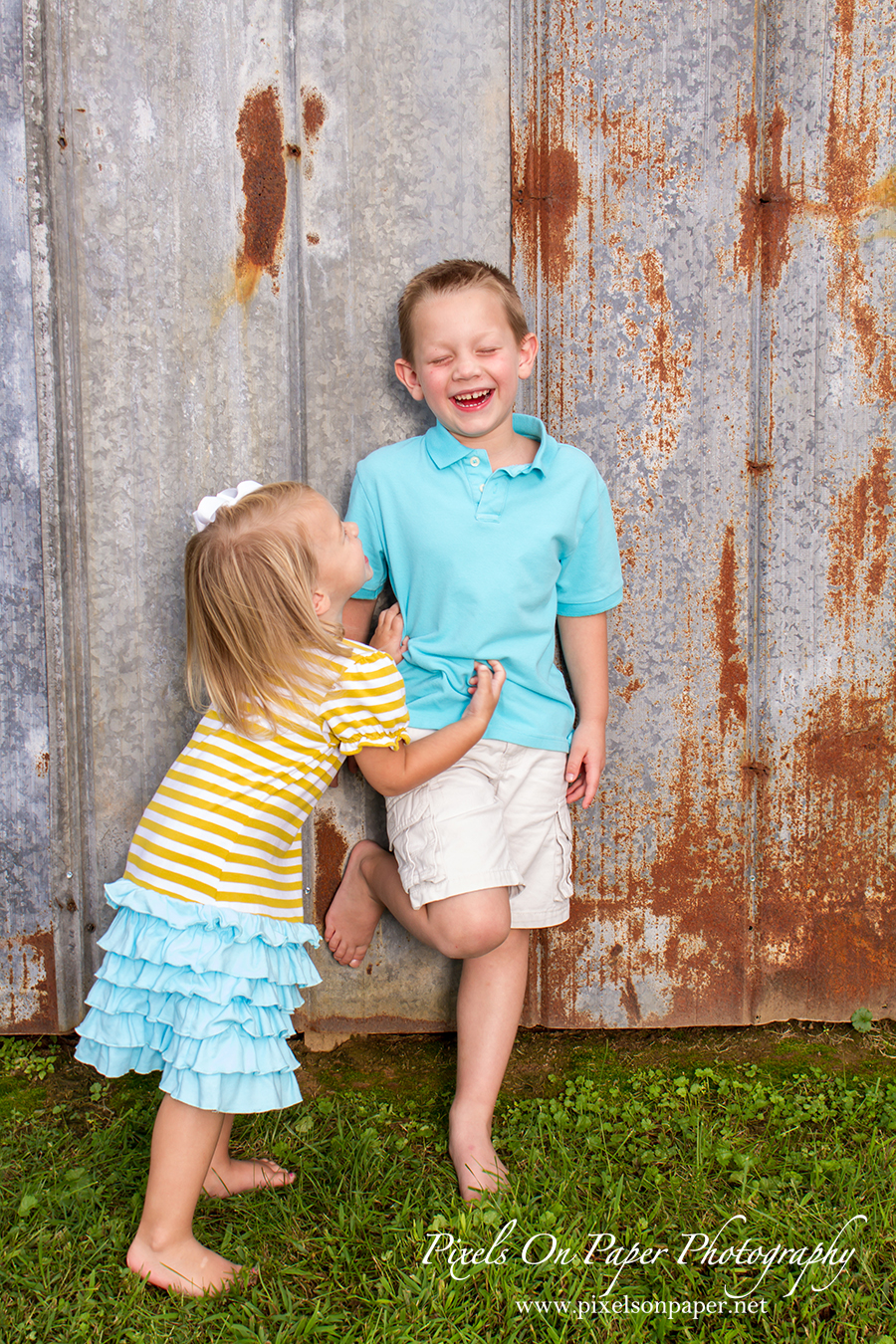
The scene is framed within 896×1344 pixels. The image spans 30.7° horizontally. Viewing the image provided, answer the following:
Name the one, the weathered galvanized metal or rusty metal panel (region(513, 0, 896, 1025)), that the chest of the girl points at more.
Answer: the rusty metal panel

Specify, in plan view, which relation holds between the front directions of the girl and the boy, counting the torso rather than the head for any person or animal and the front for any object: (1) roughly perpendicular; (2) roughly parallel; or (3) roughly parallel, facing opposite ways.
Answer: roughly perpendicular

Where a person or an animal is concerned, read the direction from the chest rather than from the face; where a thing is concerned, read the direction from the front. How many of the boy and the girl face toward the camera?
1

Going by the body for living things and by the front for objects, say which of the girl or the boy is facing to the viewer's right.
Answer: the girl

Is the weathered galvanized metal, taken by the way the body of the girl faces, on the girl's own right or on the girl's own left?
on the girl's own left

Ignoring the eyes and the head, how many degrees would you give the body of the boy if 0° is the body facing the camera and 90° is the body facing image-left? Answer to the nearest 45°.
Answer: approximately 0°

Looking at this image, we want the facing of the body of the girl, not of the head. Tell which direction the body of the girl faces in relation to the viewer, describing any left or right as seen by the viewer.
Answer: facing to the right of the viewer
